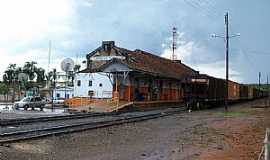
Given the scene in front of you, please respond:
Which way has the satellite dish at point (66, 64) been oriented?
toward the camera
